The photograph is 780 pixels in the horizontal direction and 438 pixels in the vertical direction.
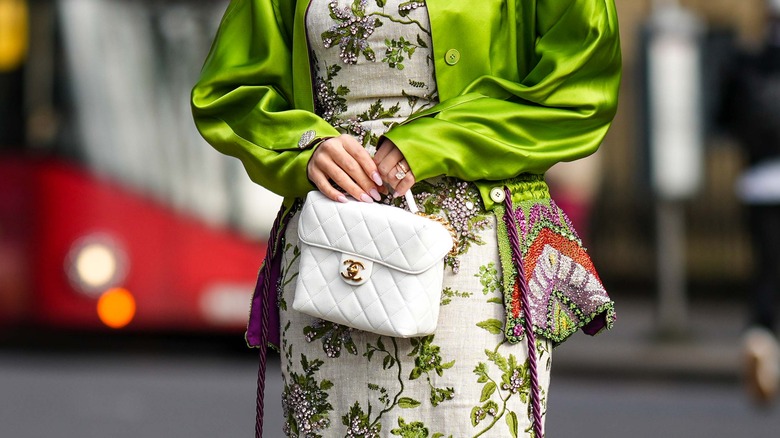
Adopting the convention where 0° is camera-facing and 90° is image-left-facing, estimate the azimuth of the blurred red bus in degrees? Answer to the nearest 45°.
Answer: approximately 315°
